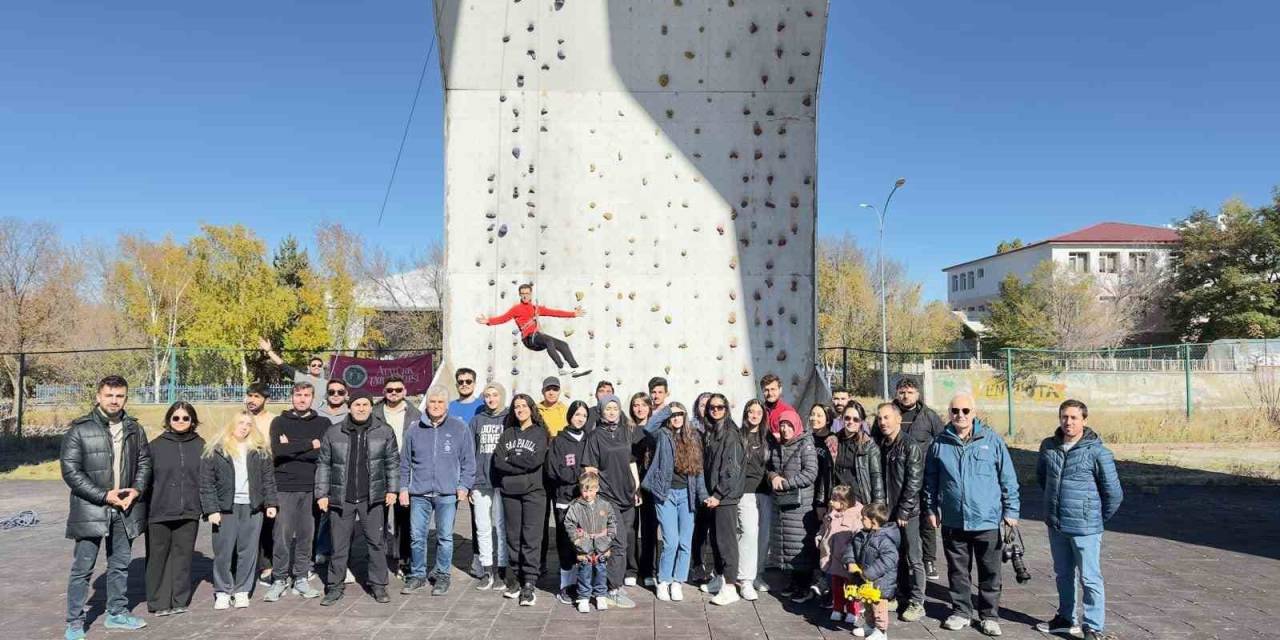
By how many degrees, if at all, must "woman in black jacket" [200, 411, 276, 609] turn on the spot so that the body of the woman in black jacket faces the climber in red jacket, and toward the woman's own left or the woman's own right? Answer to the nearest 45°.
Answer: approximately 135° to the woman's own left

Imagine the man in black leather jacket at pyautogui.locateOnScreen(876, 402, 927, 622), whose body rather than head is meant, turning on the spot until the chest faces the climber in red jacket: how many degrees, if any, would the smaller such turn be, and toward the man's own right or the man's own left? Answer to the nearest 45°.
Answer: approximately 90° to the man's own right

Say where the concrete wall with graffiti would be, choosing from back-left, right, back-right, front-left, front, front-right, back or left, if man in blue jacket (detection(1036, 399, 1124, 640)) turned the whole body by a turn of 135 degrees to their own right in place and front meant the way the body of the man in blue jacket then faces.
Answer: front

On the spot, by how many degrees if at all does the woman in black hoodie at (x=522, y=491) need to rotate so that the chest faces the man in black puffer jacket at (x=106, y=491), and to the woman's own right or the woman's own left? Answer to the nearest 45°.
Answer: approximately 90° to the woman's own right

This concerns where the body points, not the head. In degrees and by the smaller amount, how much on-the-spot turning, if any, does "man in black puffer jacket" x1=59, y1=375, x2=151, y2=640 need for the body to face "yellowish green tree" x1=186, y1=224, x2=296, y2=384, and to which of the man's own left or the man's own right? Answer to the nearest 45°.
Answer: approximately 135° to the man's own left

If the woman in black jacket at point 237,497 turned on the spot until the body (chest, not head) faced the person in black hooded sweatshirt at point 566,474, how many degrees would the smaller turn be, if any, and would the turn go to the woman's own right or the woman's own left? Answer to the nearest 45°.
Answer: approximately 45° to the woman's own left

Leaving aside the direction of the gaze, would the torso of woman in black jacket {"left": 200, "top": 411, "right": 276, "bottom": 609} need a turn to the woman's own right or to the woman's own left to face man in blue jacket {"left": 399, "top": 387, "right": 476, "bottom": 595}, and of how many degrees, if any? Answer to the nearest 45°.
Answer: approximately 90° to the woman's own left

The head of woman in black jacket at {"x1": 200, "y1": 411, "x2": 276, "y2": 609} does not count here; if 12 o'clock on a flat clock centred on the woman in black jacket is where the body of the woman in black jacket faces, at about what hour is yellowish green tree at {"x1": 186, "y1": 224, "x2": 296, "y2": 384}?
The yellowish green tree is roughly at 6 o'clock from the woman in black jacket.

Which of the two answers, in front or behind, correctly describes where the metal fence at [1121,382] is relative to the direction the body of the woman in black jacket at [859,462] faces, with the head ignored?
behind
